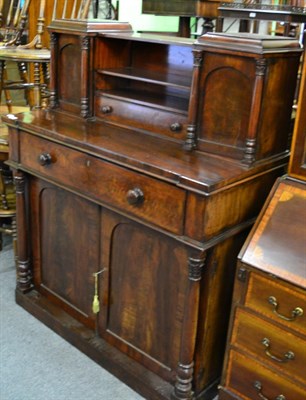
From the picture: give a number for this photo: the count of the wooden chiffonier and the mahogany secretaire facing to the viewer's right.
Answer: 0

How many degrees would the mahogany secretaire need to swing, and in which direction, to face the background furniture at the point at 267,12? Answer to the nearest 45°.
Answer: approximately 135° to its right

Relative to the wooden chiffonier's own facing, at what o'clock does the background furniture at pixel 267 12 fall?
The background furniture is roughly at 5 o'clock from the wooden chiffonier.

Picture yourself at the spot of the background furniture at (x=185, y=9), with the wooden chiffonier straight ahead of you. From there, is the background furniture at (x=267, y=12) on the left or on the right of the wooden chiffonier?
left

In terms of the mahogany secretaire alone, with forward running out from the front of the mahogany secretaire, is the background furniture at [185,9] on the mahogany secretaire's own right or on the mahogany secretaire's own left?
on the mahogany secretaire's own right

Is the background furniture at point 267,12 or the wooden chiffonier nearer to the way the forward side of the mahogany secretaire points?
the wooden chiffonier

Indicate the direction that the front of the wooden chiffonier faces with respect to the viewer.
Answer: facing the viewer and to the left of the viewer

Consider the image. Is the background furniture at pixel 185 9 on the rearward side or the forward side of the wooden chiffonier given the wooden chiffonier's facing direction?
on the rearward side
